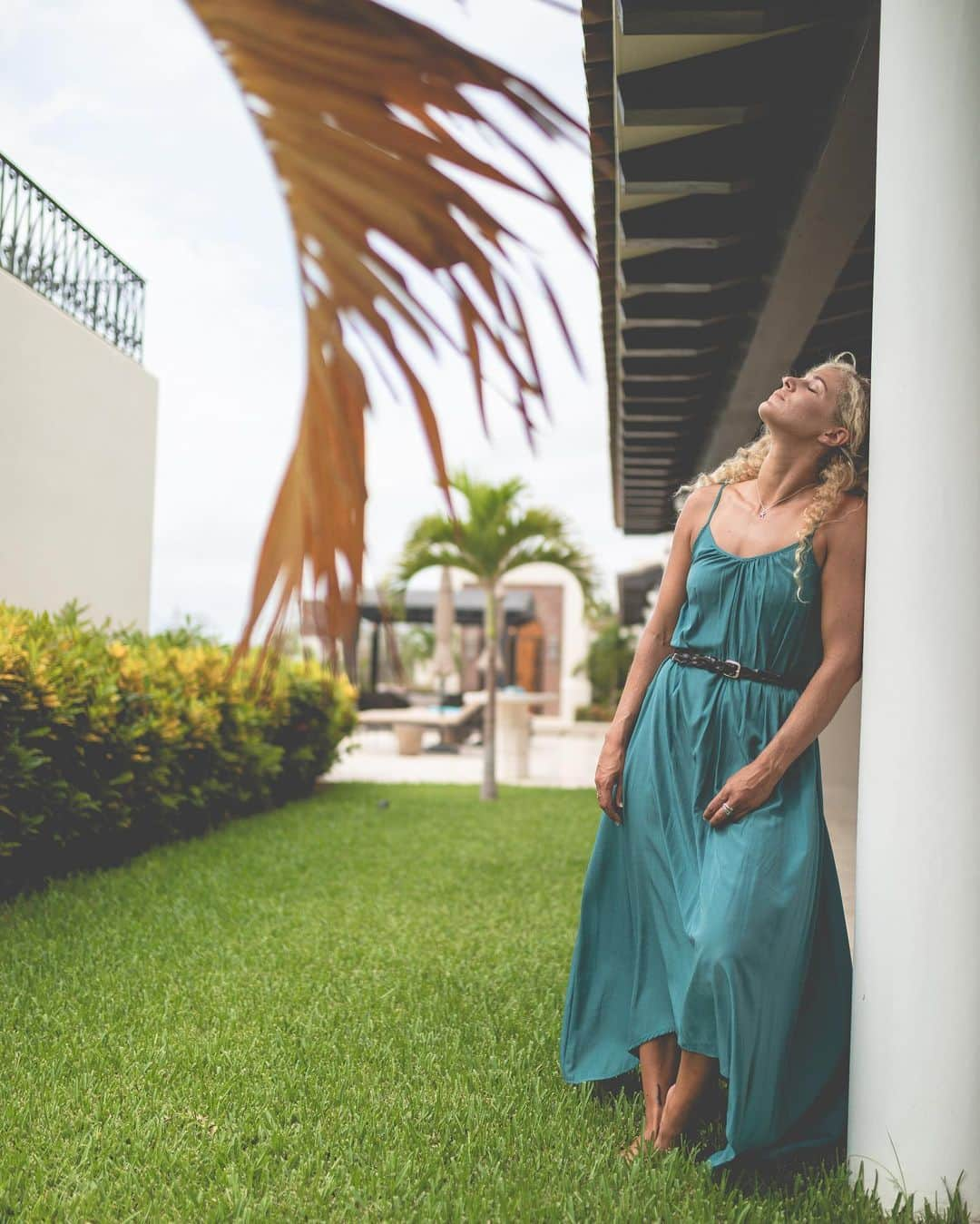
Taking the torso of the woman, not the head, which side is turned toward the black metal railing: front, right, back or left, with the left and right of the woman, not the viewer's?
right

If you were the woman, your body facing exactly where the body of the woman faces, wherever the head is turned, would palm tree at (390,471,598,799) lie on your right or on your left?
on your right

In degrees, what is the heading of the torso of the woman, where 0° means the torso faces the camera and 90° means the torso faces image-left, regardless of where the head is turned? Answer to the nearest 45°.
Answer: approximately 45°

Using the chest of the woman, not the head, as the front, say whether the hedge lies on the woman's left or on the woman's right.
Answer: on the woman's right
